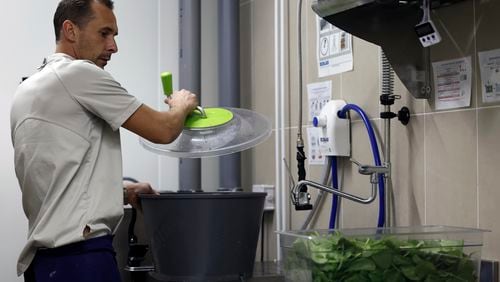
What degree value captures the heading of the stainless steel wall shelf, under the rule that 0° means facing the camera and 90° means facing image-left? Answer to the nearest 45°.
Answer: approximately 45°

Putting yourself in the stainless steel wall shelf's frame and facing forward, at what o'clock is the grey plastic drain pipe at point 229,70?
The grey plastic drain pipe is roughly at 3 o'clock from the stainless steel wall shelf.

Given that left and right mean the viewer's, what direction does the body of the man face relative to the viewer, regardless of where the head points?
facing away from the viewer and to the right of the viewer

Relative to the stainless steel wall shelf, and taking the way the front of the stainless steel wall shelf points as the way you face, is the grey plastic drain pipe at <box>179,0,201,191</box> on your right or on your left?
on your right

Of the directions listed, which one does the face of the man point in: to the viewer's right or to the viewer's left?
to the viewer's right

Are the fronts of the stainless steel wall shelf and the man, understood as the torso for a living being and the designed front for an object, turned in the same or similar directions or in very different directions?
very different directions
